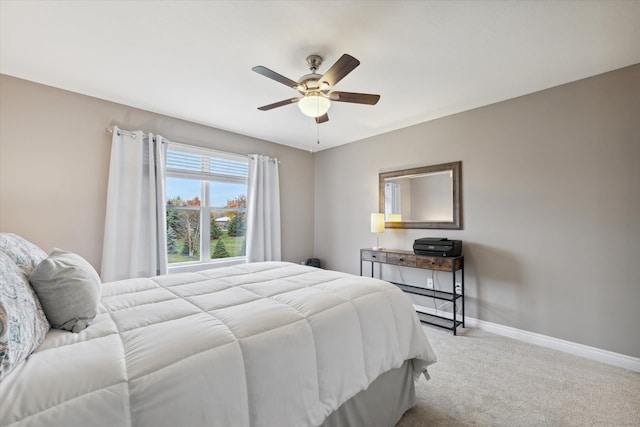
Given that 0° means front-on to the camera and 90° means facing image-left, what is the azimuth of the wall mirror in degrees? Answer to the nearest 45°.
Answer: approximately 45°

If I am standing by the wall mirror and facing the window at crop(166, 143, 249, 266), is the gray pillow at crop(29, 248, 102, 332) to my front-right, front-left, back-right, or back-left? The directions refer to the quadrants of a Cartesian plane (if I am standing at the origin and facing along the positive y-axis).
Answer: front-left

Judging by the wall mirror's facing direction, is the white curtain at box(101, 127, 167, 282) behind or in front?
in front

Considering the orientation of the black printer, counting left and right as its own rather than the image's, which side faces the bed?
front

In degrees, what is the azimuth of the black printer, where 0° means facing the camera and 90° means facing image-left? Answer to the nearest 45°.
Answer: approximately 0°

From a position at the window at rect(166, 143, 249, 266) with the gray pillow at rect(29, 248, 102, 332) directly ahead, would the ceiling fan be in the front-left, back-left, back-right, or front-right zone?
front-left

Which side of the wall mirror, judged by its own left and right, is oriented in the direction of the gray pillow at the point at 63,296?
front

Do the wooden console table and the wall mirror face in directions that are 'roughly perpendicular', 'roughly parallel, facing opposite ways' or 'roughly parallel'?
roughly parallel

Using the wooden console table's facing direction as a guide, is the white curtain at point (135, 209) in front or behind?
in front

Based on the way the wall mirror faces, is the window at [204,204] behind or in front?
in front

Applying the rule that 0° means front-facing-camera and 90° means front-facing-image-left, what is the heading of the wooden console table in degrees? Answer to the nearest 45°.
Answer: approximately 45°

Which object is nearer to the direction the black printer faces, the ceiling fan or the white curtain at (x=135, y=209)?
the ceiling fan
